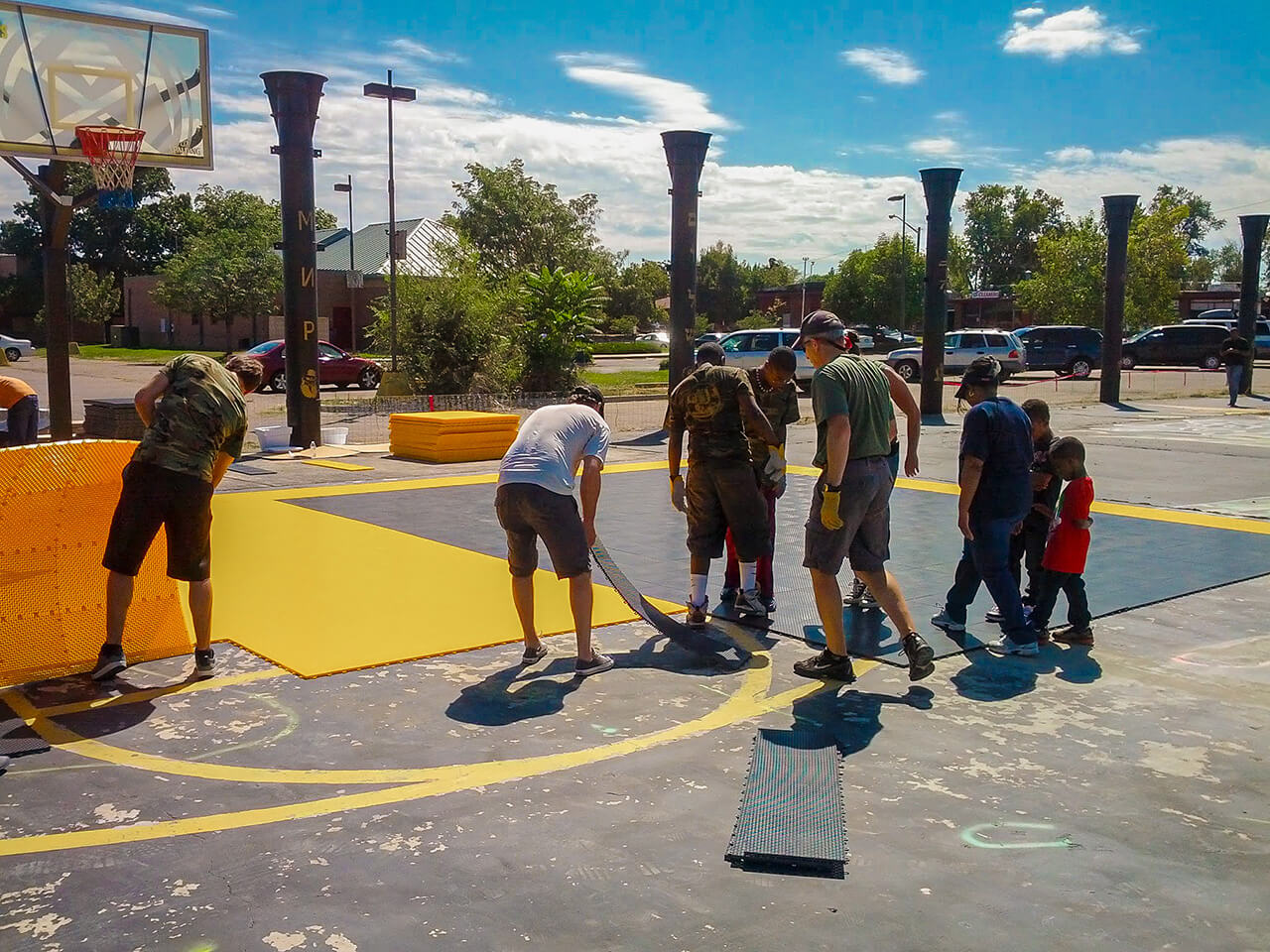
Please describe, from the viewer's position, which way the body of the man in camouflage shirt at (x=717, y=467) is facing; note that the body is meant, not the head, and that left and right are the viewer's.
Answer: facing away from the viewer

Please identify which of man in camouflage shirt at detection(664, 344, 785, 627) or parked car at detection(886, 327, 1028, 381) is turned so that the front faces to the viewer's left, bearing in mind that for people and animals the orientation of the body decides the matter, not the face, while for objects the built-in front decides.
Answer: the parked car

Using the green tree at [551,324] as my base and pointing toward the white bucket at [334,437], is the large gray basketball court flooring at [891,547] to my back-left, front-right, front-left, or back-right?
front-left

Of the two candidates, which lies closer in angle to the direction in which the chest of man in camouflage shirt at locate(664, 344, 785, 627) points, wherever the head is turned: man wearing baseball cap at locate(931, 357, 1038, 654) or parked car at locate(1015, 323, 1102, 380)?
the parked car

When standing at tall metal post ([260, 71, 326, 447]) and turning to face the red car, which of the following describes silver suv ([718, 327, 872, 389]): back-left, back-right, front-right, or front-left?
front-right

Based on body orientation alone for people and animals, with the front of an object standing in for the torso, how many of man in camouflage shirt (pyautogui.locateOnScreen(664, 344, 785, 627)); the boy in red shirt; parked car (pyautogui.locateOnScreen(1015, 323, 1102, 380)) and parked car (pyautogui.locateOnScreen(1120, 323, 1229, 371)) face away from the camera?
1

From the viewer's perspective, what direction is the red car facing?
to the viewer's right

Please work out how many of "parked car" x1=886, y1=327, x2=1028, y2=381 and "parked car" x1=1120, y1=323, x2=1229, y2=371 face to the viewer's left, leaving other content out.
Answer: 2

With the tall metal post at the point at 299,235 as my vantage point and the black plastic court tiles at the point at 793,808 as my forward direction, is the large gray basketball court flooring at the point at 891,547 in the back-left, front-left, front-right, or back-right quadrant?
front-left

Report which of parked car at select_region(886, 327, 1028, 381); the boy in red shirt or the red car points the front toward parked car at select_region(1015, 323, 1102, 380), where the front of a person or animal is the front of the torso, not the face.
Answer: the red car

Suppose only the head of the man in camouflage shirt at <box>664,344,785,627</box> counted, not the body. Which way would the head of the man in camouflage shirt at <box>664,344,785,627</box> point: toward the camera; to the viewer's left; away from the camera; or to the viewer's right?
away from the camera

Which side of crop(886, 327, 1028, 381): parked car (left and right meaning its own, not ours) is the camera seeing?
left

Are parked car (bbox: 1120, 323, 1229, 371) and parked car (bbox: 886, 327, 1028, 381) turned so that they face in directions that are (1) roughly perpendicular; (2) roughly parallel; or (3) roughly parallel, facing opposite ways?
roughly parallel

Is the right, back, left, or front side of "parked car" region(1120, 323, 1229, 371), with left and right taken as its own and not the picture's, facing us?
left

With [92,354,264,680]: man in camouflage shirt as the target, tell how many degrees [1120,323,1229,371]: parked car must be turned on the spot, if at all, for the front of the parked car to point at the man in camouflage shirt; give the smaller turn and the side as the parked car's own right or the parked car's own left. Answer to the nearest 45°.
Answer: approximately 90° to the parked car's own left

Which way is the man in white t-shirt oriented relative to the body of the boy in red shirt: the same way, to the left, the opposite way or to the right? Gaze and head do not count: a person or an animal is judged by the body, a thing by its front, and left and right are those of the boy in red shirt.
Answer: to the right
